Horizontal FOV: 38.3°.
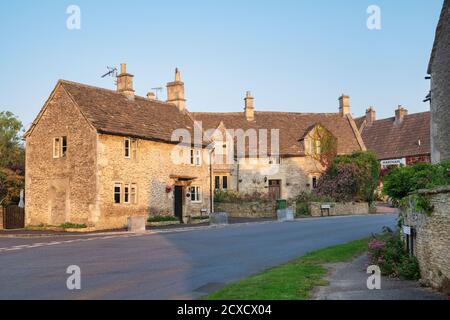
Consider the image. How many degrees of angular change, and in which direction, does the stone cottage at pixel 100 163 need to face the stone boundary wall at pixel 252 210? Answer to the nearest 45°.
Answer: approximately 90° to its left

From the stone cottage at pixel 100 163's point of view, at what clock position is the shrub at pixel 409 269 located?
The shrub is roughly at 1 o'clock from the stone cottage.

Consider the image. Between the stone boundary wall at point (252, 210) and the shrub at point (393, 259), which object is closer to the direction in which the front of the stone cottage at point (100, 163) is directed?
the shrub

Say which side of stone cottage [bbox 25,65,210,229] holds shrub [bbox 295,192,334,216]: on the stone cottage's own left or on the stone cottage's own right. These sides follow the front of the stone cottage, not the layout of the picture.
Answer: on the stone cottage's own left

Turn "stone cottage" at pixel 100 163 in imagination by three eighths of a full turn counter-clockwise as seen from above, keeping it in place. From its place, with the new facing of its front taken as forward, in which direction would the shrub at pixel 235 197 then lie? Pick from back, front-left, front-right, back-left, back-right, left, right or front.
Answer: front-right

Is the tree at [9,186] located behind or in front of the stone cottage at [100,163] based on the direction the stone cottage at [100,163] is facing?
behind

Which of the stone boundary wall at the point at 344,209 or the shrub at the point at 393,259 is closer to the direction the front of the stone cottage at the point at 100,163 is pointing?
the shrub

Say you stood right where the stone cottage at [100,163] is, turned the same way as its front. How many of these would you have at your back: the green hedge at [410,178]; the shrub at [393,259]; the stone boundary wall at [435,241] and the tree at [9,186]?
1

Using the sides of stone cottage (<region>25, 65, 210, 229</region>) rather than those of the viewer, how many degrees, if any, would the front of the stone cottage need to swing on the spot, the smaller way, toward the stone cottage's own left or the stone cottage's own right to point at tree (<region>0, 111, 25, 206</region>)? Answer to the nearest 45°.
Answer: approximately 180°

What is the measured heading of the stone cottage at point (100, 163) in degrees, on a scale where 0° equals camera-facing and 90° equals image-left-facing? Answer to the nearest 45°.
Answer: approximately 315°
